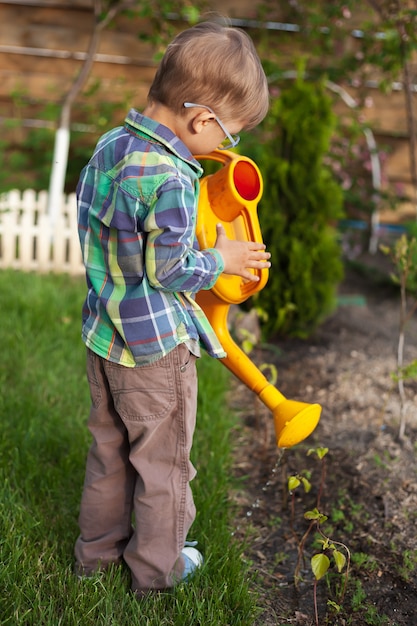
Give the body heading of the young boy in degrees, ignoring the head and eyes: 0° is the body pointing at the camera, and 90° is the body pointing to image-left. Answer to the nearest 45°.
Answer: approximately 225°

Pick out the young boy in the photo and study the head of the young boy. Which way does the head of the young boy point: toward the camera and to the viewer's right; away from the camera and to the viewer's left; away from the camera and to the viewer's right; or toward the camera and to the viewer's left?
away from the camera and to the viewer's right

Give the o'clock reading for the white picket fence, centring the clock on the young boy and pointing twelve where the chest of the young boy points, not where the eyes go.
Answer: The white picket fence is roughly at 10 o'clock from the young boy.

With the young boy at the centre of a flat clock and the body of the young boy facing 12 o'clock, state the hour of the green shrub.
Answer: The green shrub is roughly at 11 o'clock from the young boy.
